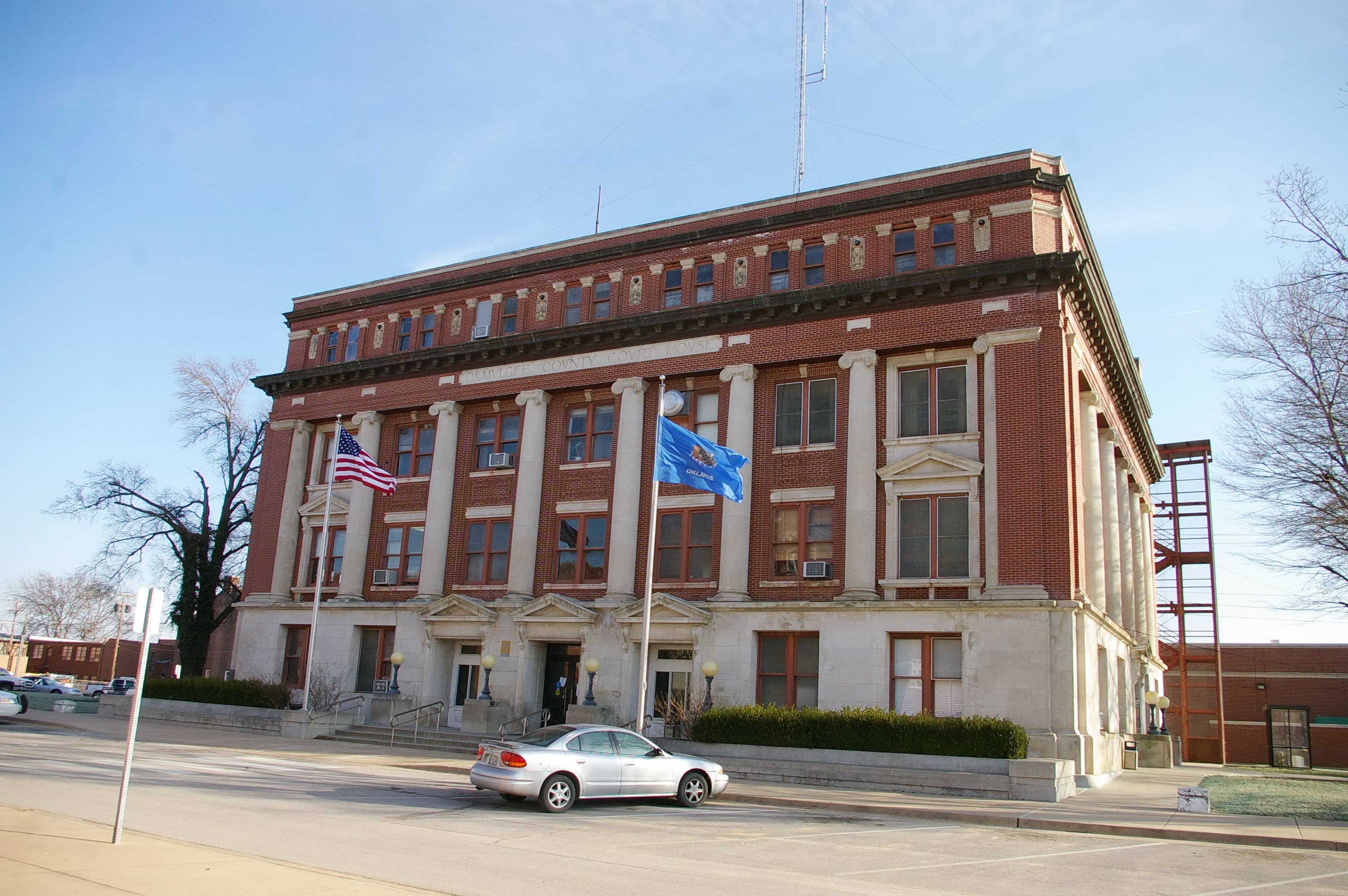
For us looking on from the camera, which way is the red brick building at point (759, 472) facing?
facing the viewer and to the left of the viewer

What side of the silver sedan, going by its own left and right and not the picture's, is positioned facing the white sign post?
back

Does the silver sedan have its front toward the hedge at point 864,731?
yes

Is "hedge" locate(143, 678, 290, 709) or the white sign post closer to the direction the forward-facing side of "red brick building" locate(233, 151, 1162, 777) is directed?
the white sign post

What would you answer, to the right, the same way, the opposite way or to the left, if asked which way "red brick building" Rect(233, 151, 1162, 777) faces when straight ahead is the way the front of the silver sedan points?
the opposite way

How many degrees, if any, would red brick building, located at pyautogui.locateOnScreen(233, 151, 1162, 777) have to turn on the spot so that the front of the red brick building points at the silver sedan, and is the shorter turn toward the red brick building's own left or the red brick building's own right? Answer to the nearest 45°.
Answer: approximately 45° to the red brick building's own left

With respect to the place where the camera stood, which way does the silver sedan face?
facing away from the viewer and to the right of the viewer

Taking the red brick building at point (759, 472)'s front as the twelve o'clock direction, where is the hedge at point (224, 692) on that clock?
The hedge is roughly at 2 o'clock from the red brick building.
